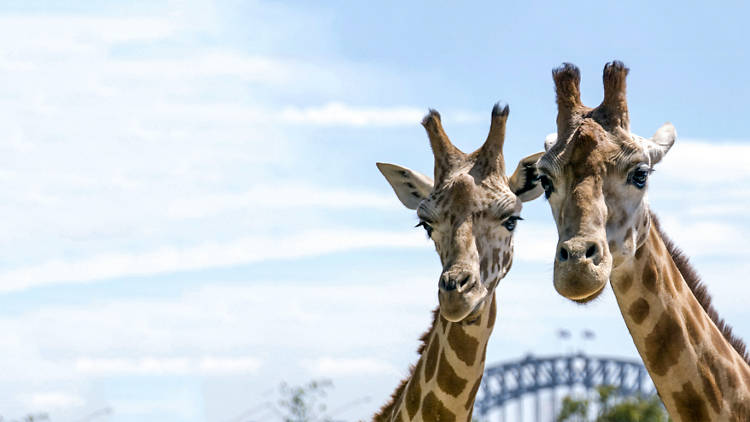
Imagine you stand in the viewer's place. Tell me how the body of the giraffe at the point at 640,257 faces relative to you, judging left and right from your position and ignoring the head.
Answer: facing the viewer and to the left of the viewer
